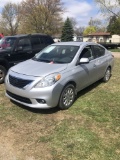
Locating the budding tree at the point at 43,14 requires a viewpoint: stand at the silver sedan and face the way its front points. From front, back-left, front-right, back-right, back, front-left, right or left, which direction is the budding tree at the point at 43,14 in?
back-right

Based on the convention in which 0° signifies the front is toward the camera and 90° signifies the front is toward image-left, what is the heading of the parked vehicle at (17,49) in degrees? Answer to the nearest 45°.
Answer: approximately 45°

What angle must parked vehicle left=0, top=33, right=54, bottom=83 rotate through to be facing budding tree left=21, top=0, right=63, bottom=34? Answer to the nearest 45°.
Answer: approximately 135° to its right

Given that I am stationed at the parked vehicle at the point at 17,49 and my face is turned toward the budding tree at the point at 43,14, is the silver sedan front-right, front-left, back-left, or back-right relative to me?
back-right

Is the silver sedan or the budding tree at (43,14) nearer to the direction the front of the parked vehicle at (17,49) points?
the silver sedan

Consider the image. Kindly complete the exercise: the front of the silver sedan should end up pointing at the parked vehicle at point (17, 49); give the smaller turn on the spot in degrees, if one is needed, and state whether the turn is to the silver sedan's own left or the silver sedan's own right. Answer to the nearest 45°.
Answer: approximately 90° to the silver sedan's own right
